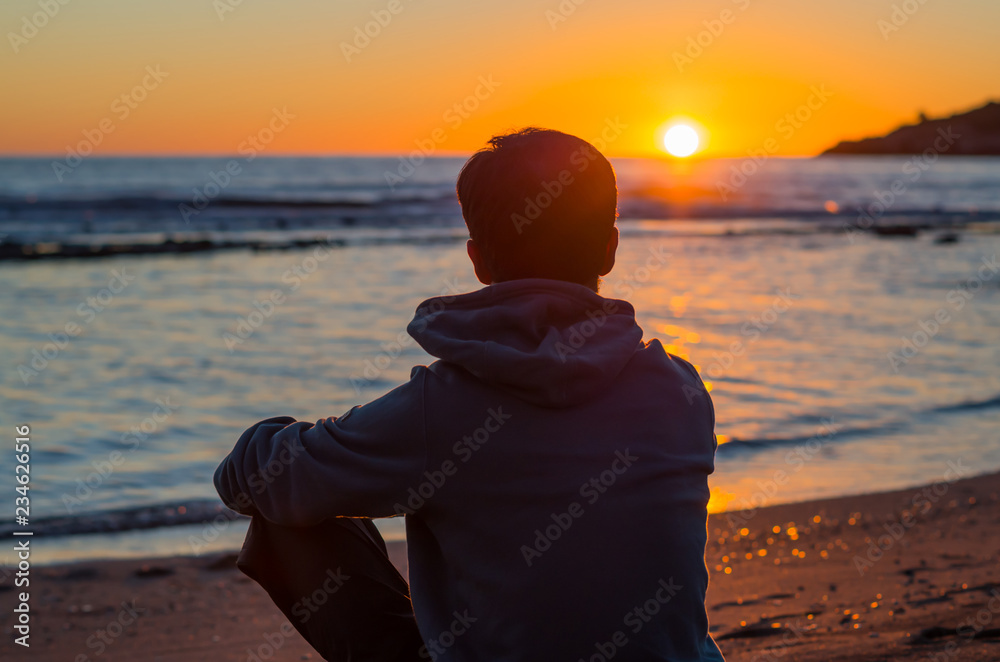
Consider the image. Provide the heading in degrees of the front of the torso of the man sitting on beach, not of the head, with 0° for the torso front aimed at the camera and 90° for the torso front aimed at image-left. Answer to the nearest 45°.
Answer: approximately 135°

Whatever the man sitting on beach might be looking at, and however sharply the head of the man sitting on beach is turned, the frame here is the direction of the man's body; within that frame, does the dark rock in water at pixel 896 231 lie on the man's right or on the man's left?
on the man's right

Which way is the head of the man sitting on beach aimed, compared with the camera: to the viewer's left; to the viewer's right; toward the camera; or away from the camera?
away from the camera
